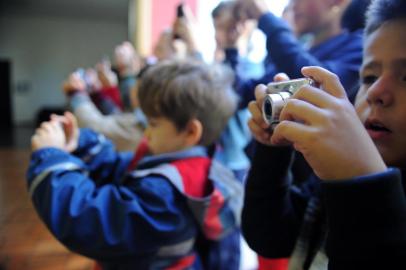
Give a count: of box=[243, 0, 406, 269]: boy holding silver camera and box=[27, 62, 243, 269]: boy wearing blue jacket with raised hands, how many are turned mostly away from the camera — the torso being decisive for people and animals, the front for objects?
0

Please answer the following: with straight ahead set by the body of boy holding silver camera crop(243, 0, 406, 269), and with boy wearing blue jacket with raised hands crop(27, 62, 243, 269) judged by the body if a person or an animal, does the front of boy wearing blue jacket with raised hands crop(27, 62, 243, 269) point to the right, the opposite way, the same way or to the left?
the same way

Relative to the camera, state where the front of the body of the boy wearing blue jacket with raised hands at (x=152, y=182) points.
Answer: to the viewer's left

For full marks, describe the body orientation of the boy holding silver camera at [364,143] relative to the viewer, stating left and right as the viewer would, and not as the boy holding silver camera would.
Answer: facing the viewer and to the left of the viewer
